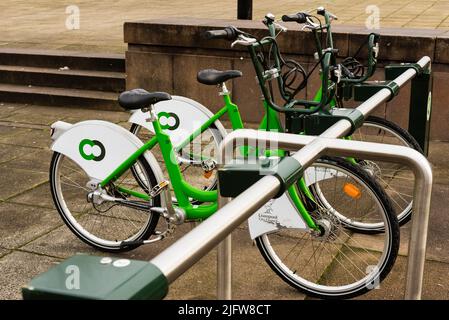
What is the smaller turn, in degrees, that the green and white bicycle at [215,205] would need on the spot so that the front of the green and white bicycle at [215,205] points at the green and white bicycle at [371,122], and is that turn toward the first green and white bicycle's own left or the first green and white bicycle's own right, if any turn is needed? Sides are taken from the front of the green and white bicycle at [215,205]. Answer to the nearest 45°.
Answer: approximately 90° to the first green and white bicycle's own left

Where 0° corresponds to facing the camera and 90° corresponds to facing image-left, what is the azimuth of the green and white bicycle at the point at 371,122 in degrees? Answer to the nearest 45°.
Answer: approximately 315°

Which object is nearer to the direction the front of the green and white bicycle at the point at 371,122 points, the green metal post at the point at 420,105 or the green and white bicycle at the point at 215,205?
the green metal post

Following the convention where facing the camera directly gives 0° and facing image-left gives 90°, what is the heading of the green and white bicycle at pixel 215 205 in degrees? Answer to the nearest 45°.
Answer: approximately 315°

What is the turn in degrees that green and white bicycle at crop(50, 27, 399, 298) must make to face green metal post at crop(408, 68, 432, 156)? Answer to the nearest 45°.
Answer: approximately 45° to its left

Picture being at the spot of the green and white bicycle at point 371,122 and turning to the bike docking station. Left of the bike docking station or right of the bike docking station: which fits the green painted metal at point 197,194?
right

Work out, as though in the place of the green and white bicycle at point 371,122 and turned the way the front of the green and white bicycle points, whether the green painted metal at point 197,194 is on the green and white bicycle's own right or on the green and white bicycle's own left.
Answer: on the green and white bicycle's own right
